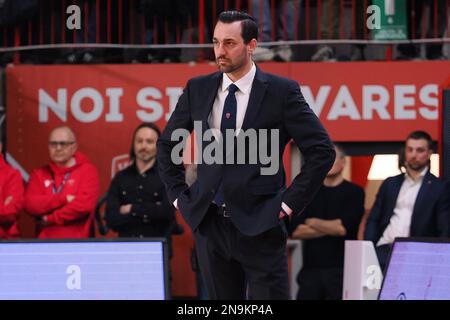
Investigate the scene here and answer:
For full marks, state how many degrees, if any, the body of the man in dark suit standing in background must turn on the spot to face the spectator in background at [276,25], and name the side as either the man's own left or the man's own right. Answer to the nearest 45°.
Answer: approximately 135° to the man's own right

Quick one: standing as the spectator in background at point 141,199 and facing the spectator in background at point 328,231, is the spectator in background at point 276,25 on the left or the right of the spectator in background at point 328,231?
left

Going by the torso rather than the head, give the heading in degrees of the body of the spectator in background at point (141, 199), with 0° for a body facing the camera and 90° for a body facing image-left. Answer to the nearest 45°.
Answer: approximately 0°

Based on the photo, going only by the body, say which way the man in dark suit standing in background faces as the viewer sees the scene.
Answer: toward the camera

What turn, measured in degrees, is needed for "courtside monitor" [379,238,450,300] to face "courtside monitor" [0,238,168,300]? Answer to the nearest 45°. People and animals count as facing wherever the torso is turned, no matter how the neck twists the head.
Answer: approximately 90° to its right

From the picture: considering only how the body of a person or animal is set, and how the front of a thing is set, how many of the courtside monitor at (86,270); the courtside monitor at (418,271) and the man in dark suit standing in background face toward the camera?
3

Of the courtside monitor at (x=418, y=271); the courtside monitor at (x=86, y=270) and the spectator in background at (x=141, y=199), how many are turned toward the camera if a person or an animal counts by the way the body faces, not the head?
3

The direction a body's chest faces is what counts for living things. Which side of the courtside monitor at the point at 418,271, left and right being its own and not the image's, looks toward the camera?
front

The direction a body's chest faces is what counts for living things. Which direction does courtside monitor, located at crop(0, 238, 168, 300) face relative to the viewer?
toward the camera

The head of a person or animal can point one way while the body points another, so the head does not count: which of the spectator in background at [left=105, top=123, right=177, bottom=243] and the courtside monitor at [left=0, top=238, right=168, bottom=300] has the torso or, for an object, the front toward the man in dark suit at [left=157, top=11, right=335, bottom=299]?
the spectator in background

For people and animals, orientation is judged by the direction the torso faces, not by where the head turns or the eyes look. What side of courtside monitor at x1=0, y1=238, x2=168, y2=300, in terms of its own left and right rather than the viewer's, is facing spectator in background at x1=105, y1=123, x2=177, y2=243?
back

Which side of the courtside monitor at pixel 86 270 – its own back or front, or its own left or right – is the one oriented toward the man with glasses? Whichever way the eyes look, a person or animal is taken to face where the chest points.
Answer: back

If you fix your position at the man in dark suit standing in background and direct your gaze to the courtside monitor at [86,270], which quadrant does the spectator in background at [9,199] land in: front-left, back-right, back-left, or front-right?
front-right

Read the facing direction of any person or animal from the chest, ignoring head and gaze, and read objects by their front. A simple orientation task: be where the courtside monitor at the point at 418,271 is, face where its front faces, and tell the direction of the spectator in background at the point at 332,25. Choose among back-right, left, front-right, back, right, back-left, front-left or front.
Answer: back

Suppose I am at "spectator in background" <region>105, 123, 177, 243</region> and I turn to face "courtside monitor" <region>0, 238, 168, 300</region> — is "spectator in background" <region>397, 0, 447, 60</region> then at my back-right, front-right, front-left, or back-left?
back-left
